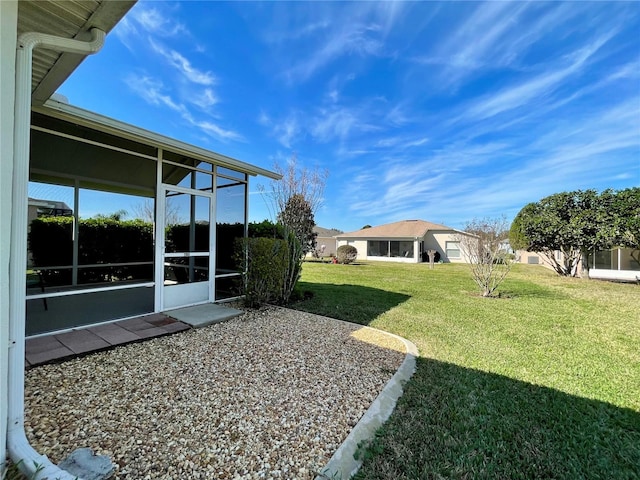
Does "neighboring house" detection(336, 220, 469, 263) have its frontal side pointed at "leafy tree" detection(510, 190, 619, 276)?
no

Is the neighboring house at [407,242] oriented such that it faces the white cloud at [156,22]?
no
